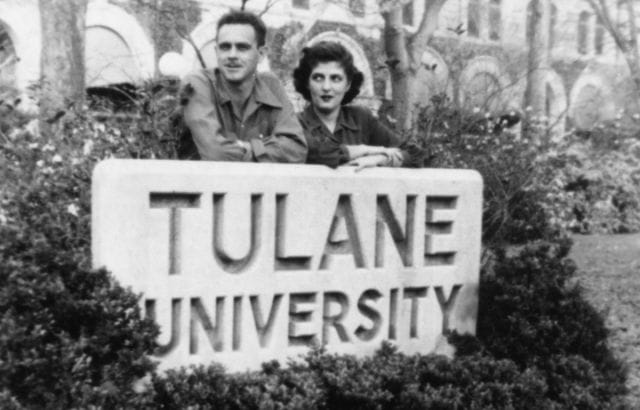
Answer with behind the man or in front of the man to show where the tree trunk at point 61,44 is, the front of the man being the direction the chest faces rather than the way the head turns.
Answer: behind

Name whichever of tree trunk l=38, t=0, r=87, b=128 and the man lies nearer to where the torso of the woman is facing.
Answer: the man

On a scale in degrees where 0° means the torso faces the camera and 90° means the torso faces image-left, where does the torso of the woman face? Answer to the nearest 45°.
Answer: approximately 0°

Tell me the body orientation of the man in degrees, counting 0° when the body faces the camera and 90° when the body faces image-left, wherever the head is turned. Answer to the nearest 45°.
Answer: approximately 0°

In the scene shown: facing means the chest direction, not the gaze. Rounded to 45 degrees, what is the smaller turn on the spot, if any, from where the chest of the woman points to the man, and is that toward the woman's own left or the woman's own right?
approximately 45° to the woman's own right

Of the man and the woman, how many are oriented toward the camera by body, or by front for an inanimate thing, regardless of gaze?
2
